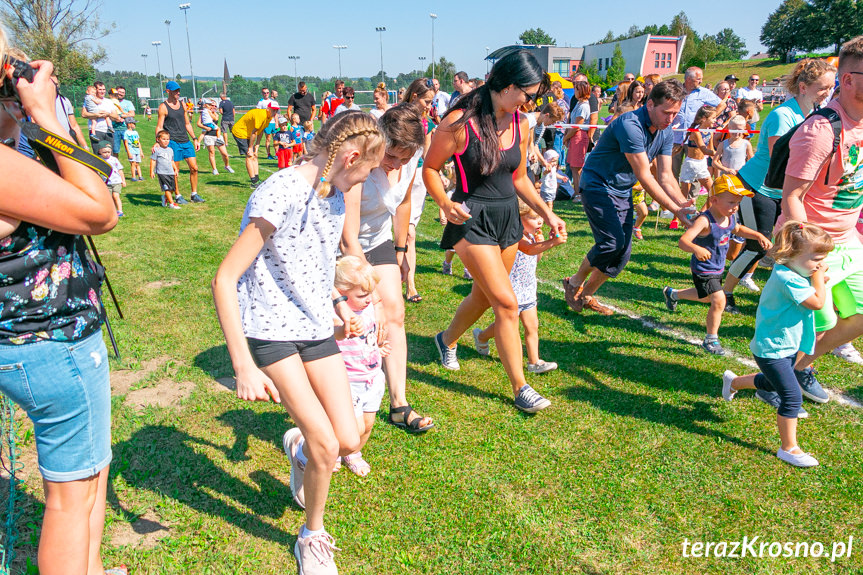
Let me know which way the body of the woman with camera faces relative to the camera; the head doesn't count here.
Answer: to the viewer's right

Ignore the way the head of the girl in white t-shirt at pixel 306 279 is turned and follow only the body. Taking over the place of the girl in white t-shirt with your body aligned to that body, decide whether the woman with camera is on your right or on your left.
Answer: on your right

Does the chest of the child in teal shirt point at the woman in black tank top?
no

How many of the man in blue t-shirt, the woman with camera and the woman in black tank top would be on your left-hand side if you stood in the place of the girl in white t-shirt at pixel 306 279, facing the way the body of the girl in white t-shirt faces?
2

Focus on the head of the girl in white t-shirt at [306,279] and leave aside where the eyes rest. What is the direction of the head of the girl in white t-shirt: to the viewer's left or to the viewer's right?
to the viewer's right

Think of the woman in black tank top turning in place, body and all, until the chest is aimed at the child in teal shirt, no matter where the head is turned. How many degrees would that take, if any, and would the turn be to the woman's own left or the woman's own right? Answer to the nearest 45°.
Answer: approximately 45° to the woman's own left

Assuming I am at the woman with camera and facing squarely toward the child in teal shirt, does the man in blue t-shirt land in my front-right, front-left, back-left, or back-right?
front-left

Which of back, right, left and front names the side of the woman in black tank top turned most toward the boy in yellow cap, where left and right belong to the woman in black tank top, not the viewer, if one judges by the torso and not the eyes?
left

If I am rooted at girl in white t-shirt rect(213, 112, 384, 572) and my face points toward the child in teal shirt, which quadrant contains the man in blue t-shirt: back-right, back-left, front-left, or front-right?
front-left

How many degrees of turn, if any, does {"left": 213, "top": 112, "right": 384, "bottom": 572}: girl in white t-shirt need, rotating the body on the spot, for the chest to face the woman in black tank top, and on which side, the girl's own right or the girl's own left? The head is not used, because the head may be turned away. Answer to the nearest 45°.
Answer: approximately 90° to the girl's own left
